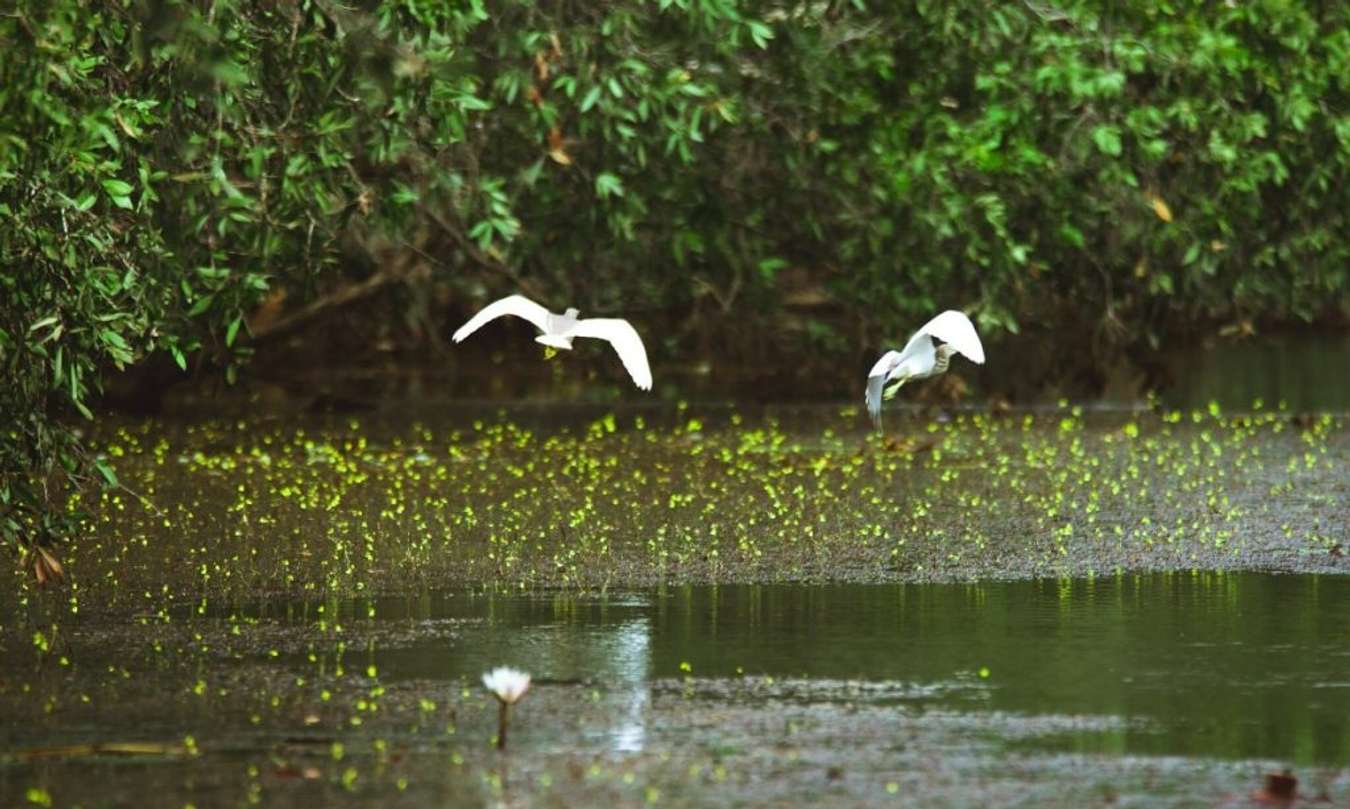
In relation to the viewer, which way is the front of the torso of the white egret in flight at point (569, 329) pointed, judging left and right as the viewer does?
facing away from the viewer and to the right of the viewer

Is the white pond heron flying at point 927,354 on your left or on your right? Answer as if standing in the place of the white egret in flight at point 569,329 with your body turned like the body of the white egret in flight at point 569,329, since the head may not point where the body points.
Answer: on your right
